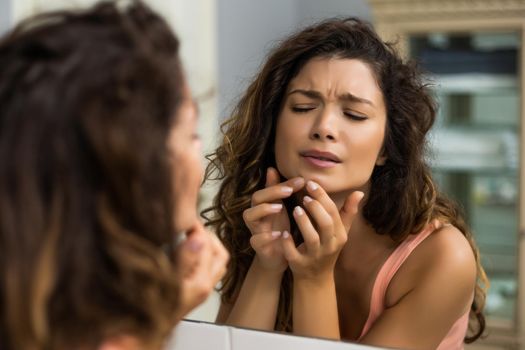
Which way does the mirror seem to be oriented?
toward the camera

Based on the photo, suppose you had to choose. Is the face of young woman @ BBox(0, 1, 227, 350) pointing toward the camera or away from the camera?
away from the camera

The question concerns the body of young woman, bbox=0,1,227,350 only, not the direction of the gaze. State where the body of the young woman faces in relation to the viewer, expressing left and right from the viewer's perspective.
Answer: facing away from the viewer and to the right of the viewer

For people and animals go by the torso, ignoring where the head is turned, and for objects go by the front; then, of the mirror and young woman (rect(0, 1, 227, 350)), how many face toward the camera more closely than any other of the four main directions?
1
